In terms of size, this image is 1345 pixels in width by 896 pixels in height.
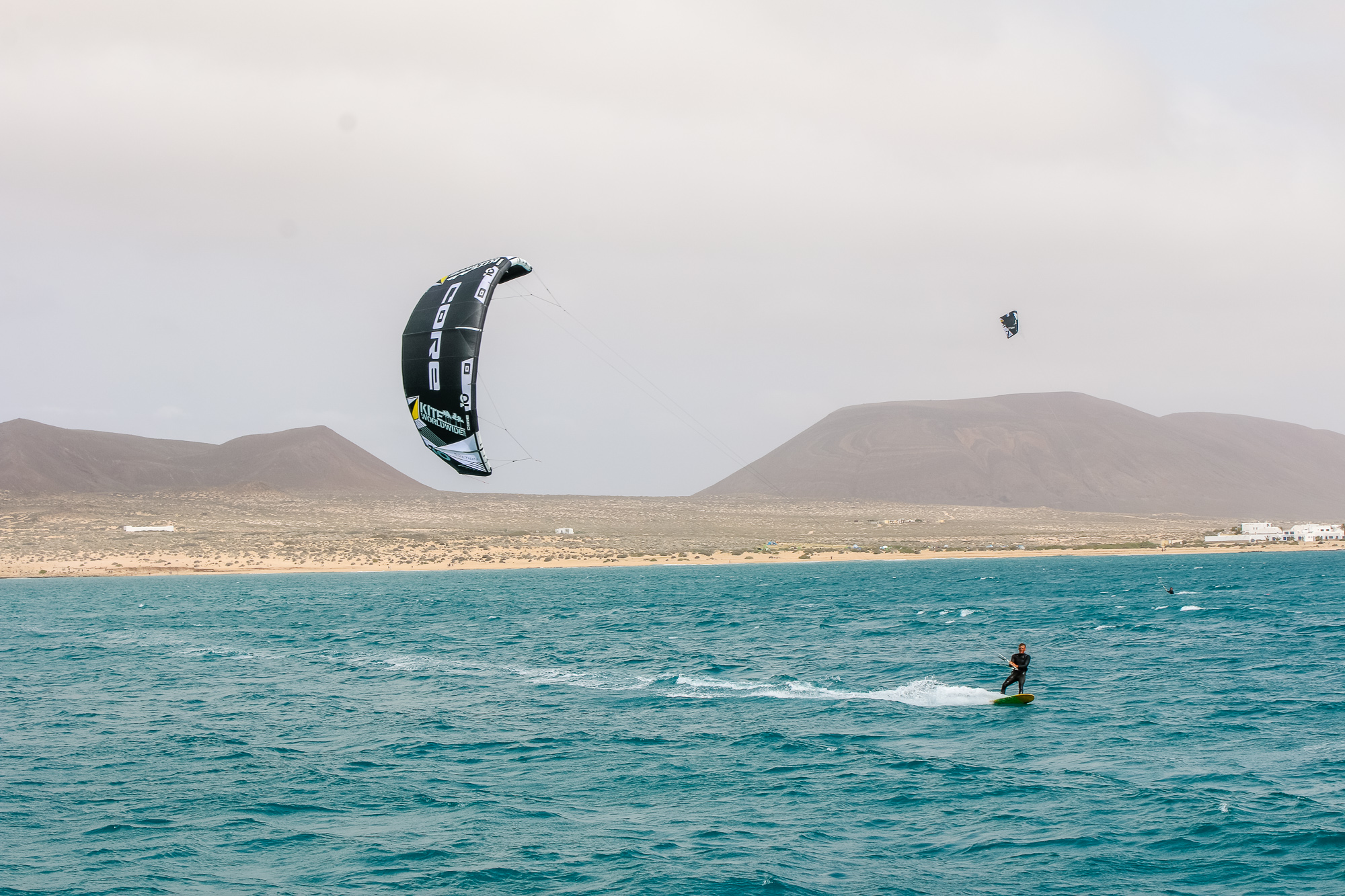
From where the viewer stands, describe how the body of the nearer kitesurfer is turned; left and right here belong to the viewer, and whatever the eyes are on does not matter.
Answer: facing the viewer and to the left of the viewer

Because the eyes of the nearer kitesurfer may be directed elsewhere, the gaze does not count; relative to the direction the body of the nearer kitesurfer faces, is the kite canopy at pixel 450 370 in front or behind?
in front
